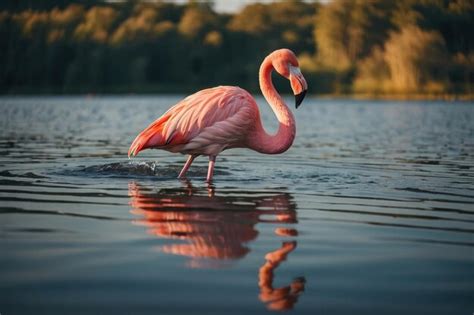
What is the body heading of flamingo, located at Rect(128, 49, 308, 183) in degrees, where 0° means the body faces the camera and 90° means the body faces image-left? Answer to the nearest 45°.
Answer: approximately 270°
